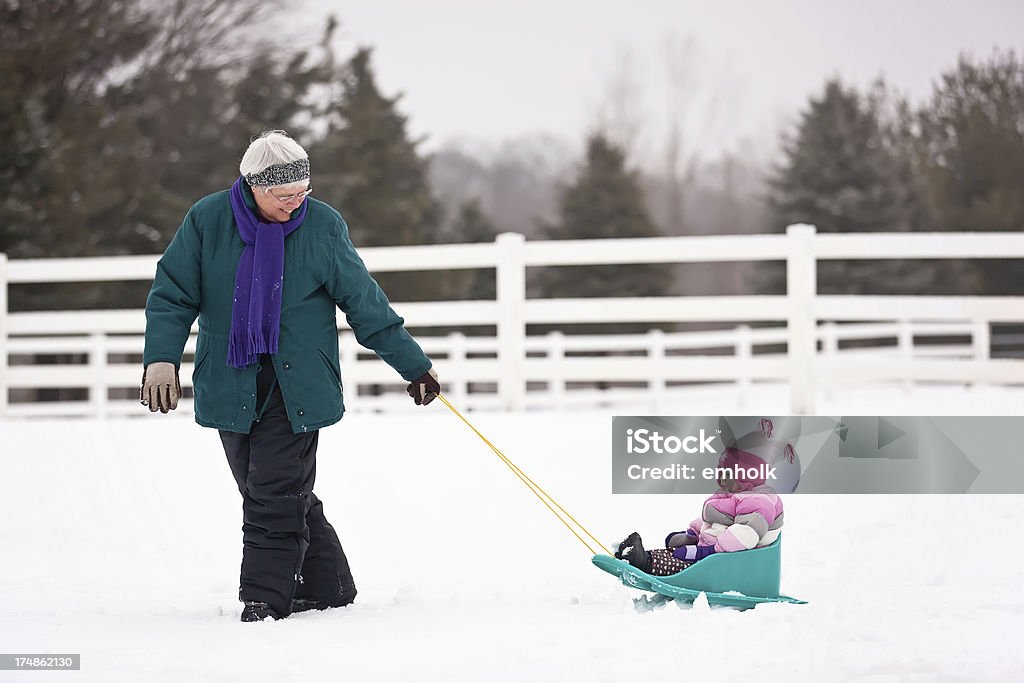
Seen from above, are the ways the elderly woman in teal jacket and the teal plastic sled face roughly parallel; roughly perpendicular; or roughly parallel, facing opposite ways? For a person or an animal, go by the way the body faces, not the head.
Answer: roughly perpendicular

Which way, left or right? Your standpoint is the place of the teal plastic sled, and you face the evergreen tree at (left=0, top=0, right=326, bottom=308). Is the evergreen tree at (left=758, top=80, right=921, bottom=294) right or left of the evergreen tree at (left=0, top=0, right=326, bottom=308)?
right

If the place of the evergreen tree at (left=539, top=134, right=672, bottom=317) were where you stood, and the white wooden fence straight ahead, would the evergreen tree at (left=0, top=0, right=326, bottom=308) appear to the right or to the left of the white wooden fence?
right

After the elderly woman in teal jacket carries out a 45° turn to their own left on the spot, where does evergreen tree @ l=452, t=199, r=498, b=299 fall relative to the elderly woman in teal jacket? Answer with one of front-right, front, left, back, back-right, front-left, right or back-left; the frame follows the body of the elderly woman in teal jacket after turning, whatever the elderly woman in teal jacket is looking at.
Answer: back-left

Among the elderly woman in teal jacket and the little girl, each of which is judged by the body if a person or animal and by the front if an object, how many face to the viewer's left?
1

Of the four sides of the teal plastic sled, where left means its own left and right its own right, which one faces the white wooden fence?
right

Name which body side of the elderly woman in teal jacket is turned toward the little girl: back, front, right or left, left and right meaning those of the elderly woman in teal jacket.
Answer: left

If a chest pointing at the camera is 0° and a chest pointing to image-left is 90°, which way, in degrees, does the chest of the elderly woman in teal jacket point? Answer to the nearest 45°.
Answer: approximately 0°

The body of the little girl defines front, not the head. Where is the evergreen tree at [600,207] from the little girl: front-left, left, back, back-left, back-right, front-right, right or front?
right

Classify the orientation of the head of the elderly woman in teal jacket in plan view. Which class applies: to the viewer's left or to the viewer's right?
to the viewer's right

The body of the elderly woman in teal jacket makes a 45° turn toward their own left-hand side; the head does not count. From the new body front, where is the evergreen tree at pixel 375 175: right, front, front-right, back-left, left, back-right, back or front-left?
back-left

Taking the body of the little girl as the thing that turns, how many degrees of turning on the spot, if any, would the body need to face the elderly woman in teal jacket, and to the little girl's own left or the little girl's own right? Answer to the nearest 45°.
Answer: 0° — they already face them

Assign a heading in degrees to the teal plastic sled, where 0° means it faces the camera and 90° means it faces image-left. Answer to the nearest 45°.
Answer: approximately 90°

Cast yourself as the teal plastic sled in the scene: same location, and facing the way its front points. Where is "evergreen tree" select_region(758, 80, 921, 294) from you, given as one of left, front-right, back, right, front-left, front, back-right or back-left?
right

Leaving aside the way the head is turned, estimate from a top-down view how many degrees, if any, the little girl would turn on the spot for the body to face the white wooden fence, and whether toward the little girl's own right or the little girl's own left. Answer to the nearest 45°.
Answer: approximately 90° to the little girl's own right

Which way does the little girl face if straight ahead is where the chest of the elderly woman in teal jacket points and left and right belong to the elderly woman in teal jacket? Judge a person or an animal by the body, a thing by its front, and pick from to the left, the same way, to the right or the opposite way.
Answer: to the right

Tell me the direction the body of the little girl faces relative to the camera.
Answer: to the viewer's left

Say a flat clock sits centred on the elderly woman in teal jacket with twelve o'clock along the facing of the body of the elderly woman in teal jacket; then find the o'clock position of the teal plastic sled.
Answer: The teal plastic sled is roughly at 9 o'clock from the elderly woman in teal jacket.

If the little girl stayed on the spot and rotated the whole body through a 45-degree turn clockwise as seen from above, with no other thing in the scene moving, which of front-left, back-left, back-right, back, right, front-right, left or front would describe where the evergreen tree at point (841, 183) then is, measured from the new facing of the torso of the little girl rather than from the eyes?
front-right
